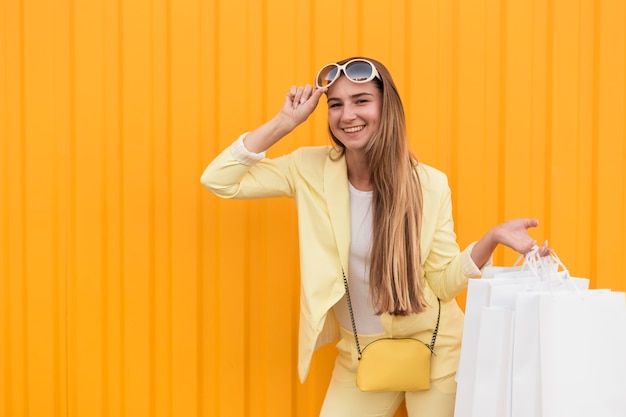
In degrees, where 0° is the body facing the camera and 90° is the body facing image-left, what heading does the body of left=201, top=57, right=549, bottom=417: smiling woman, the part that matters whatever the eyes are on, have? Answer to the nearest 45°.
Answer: approximately 0°
